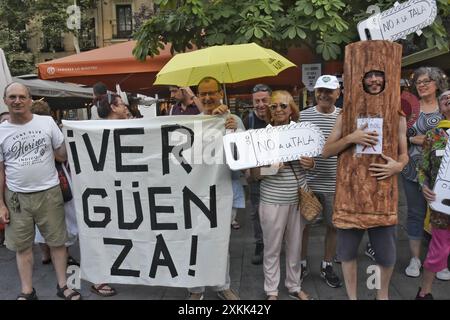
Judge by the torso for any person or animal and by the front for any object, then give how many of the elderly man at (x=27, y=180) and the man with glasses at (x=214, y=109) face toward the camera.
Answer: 2

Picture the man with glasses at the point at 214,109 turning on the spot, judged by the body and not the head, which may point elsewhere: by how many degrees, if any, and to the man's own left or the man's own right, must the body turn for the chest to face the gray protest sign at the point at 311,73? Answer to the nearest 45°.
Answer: approximately 135° to the man's own left

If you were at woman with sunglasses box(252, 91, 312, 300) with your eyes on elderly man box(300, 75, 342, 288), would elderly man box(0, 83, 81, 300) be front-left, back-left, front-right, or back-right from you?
back-left

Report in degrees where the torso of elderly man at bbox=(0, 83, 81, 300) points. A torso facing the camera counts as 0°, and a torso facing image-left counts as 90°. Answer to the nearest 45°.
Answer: approximately 0°

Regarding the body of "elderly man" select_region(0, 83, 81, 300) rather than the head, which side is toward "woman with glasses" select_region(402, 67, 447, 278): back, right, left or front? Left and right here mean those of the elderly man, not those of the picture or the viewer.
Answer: left

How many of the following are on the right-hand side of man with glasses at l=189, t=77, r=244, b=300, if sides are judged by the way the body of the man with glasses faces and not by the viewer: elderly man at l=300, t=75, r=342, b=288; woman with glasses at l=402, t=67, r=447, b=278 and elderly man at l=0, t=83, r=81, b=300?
1

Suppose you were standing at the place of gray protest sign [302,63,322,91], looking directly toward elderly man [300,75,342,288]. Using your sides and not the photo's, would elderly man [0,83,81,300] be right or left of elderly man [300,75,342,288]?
right

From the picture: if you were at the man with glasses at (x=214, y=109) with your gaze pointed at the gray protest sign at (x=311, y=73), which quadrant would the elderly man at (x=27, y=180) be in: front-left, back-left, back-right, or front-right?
back-left

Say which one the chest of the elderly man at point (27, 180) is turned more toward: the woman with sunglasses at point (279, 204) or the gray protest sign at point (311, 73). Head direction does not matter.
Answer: the woman with sunglasses

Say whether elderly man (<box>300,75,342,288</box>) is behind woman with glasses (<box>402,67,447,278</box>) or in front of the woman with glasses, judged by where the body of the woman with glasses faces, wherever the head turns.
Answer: in front
